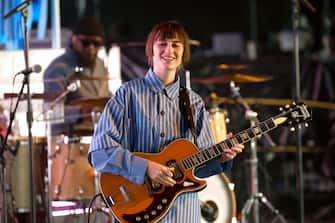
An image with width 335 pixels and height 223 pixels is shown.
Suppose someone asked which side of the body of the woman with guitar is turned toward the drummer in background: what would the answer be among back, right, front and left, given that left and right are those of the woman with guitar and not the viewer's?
back

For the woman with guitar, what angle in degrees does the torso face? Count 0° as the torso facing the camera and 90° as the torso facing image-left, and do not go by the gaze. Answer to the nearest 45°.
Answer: approximately 0°

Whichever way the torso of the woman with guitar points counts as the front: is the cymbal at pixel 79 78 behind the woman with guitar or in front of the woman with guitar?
behind

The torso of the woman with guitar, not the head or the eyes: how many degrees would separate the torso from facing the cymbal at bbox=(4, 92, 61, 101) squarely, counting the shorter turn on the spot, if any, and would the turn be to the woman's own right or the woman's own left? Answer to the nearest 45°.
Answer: approximately 135° to the woman's own right

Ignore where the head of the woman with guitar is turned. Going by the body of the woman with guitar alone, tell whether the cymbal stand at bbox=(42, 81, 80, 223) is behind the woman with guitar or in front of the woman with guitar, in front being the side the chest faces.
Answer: behind

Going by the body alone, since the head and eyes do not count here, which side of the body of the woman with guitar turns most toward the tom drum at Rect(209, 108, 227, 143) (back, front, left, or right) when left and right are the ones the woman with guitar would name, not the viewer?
back

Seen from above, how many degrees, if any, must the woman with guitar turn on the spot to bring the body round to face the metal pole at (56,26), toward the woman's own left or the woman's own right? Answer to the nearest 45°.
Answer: approximately 180°
